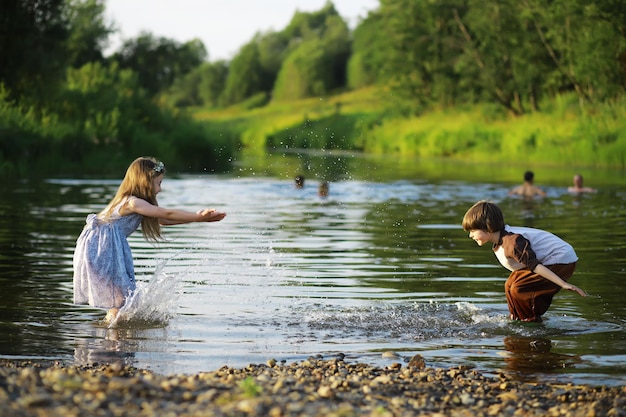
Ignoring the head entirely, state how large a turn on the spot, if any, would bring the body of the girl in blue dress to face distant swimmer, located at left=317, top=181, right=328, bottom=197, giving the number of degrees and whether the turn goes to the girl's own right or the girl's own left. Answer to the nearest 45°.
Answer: approximately 90° to the girl's own left

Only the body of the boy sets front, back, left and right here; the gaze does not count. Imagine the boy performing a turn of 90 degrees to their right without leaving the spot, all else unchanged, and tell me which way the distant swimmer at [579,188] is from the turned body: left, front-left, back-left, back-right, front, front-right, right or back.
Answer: front

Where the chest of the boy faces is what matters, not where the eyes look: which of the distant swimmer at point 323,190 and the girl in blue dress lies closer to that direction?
the girl in blue dress

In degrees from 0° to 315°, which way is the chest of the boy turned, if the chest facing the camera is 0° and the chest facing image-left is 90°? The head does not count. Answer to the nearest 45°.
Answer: approximately 90°

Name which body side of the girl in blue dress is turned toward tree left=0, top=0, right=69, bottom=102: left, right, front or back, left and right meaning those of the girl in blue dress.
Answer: left

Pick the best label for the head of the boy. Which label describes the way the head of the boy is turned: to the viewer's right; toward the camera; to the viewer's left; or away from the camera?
to the viewer's left

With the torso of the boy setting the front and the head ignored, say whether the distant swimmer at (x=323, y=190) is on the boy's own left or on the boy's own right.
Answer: on the boy's own right

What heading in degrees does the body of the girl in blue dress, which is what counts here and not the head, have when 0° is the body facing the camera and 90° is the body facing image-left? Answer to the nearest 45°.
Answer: approximately 270°

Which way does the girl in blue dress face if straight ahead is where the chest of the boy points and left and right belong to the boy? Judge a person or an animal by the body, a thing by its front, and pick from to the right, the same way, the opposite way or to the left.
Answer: the opposite way

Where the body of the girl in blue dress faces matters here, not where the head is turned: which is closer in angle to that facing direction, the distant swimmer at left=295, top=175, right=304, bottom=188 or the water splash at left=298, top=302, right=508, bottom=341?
the water splash

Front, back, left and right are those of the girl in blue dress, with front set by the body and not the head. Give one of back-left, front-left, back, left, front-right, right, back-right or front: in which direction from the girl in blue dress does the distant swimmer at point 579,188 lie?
front-left

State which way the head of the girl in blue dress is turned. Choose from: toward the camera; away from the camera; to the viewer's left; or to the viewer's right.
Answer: to the viewer's right
